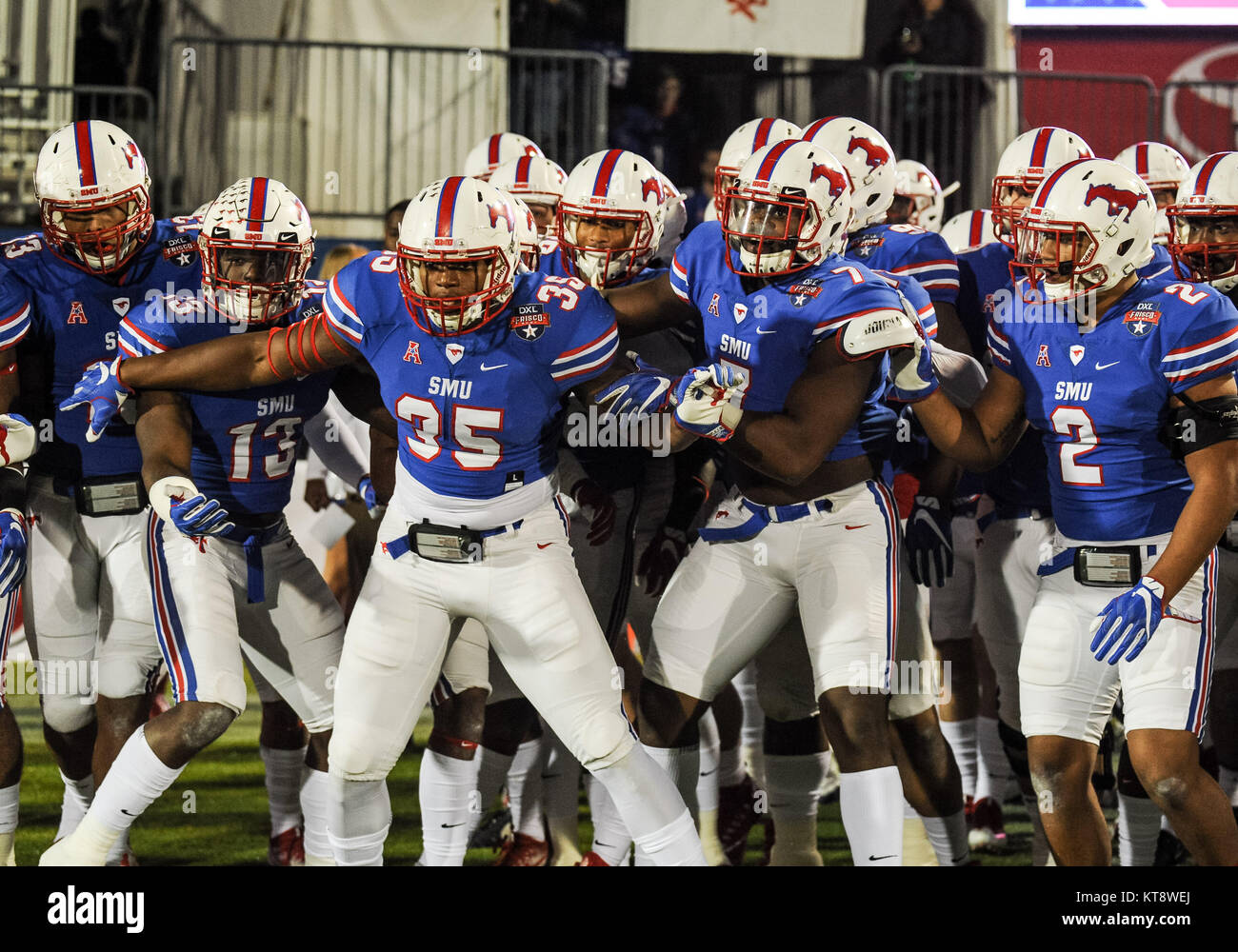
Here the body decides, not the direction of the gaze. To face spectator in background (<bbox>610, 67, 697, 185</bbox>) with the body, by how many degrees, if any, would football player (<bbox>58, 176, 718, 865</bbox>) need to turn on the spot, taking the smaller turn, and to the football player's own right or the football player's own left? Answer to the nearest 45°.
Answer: approximately 180°

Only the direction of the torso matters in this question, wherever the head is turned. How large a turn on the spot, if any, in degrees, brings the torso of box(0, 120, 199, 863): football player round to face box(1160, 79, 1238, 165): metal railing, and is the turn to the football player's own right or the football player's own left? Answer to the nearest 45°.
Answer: approximately 135° to the football player's own left

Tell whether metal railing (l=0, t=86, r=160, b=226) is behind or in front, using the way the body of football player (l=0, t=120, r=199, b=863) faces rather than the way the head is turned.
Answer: behind

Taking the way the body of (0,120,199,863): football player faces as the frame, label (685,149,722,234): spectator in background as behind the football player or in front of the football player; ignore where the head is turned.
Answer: behind

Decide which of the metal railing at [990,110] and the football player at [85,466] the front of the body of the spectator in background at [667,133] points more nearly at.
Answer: the football player

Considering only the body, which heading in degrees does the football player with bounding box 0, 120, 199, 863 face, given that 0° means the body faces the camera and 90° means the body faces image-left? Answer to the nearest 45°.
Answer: approximately 0°
